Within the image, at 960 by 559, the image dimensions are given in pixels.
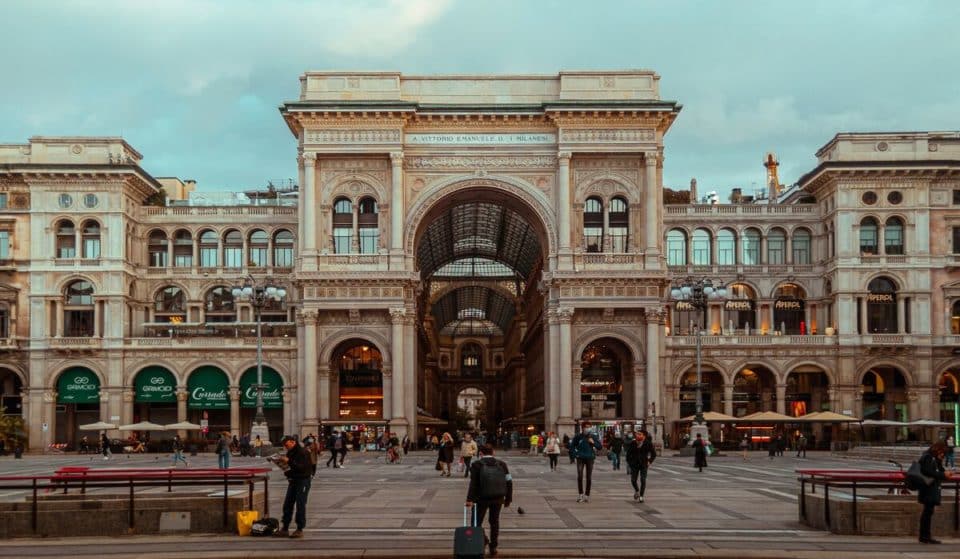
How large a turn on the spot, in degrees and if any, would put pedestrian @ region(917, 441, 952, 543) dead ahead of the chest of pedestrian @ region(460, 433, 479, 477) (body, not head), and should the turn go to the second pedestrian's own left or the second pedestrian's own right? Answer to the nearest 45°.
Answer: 0° — they already face them

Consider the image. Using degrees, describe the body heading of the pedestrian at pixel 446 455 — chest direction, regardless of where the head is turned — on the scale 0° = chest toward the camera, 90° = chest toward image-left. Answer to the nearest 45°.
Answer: approximately 0°

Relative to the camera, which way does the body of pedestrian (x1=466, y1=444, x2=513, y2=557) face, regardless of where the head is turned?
away from the camera

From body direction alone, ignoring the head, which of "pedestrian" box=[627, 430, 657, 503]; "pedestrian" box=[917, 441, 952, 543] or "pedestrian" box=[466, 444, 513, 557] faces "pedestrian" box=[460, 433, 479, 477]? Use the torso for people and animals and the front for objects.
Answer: "pedestrian" box=[466, 444, 513, 557]

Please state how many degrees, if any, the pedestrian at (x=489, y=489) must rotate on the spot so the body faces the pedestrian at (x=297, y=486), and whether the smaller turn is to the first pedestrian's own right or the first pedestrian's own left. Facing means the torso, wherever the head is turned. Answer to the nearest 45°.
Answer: approximately 45° to the first pedestrian's own left
